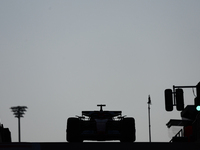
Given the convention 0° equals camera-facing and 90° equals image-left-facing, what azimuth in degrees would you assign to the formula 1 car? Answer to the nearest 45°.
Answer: approximately 180°
